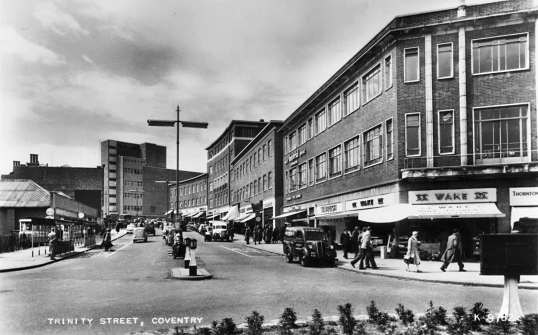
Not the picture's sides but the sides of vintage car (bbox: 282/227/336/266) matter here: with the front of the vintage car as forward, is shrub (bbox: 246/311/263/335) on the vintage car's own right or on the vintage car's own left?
on the vintage car's own right

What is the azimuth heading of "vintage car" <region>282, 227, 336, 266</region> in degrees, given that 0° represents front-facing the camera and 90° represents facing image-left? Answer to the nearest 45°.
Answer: approximately 315°

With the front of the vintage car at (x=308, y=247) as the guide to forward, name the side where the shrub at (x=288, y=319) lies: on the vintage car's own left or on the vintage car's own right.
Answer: on the vintage car's own right

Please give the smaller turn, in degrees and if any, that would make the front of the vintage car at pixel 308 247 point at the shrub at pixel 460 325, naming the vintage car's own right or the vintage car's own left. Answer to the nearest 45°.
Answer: approximately 45° to the vintage car's own right

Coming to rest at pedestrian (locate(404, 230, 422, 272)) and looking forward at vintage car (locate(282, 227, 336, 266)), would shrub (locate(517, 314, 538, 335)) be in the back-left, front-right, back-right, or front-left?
back-left

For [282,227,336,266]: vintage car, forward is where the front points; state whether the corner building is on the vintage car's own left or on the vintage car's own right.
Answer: on the vintage car's own left

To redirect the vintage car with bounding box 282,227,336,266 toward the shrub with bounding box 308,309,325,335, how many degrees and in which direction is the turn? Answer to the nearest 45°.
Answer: approximately 45° to its right

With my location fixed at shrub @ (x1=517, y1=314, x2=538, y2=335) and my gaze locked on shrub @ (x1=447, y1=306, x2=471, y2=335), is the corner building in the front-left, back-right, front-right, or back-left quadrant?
back-right
